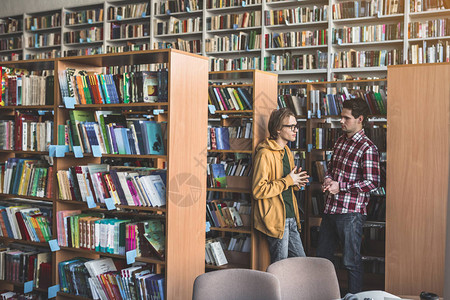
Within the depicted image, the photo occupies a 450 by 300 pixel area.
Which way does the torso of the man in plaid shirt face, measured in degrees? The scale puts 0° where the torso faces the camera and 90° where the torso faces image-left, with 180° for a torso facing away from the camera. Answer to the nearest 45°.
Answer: approximately 45°

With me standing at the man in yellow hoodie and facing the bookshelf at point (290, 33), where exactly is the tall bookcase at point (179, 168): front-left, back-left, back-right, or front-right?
back-left

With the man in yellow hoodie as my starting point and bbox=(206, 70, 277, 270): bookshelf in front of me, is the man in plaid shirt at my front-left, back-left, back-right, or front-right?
back-right

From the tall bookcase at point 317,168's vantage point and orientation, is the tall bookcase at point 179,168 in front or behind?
in front

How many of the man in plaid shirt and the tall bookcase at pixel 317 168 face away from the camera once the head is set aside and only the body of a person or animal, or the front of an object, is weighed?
0

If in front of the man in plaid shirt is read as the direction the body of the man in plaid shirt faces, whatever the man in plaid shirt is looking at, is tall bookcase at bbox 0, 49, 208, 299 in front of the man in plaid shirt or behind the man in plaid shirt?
in front

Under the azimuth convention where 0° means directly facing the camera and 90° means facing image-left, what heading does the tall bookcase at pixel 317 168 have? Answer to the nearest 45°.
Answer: approximately 0°

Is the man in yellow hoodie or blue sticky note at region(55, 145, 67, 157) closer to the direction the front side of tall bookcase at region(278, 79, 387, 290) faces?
the man in yellow hoodie

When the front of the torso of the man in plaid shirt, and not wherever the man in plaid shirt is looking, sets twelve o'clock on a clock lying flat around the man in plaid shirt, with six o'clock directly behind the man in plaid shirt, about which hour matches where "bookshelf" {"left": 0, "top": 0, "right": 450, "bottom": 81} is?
The bookshelf is roughly at 4 o'clock from the man in plaid shirt.

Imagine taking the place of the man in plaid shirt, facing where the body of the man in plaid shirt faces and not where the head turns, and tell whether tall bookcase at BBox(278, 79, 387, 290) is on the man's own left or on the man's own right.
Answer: on the man's own right

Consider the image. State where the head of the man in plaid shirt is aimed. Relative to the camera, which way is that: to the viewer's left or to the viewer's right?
to the viewer's left

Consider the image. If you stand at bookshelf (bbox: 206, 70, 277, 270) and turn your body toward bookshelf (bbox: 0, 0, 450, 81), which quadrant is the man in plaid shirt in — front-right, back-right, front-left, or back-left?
back-right

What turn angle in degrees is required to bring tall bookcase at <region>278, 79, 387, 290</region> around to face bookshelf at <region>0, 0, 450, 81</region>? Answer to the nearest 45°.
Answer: approximately 180°

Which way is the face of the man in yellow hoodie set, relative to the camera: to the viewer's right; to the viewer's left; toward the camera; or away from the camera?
to the viewer's right

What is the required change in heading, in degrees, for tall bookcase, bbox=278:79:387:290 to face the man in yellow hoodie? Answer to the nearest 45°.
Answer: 0° — it already faces them

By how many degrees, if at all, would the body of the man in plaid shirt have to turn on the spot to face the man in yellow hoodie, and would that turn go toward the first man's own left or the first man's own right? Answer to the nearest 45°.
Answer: approximately 45° to the first man's own right
